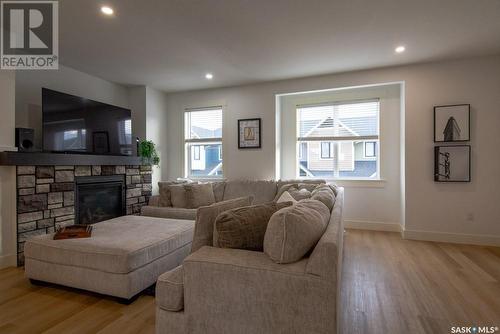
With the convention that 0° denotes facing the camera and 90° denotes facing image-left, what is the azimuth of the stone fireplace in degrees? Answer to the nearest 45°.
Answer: approximately 315°

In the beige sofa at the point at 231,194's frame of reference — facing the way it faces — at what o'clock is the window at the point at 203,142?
The window is roughly at 5 o'clock from the beige sofa.

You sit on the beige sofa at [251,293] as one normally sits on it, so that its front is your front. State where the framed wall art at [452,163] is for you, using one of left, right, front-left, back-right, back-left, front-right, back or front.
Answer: back-right

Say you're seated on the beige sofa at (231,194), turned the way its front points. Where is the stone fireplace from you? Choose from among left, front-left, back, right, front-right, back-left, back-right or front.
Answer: right

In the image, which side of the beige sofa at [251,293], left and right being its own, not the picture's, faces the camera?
left

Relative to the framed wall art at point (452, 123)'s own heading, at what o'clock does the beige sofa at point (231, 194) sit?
The beige sofa is roughly at 2 o'clock from the framed wall art.

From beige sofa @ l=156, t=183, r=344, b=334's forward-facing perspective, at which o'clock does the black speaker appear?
The black speaker is roughly at 1 o'clock from the beige sofa.

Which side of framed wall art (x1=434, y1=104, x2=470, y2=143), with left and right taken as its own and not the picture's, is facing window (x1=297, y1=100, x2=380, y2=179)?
right

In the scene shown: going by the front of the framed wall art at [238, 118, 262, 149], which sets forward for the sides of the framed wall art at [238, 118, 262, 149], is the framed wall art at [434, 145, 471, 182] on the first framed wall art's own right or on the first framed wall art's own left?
on the first framed wall art's own left

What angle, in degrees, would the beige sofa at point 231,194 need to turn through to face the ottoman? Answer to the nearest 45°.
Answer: approximately 45° to its right

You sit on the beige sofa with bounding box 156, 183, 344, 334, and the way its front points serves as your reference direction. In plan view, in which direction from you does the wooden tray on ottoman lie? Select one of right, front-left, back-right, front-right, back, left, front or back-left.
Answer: front-right

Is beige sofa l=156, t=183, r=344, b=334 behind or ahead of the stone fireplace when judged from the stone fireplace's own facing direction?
ahead

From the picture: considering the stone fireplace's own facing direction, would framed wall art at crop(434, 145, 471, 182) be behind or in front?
in front
